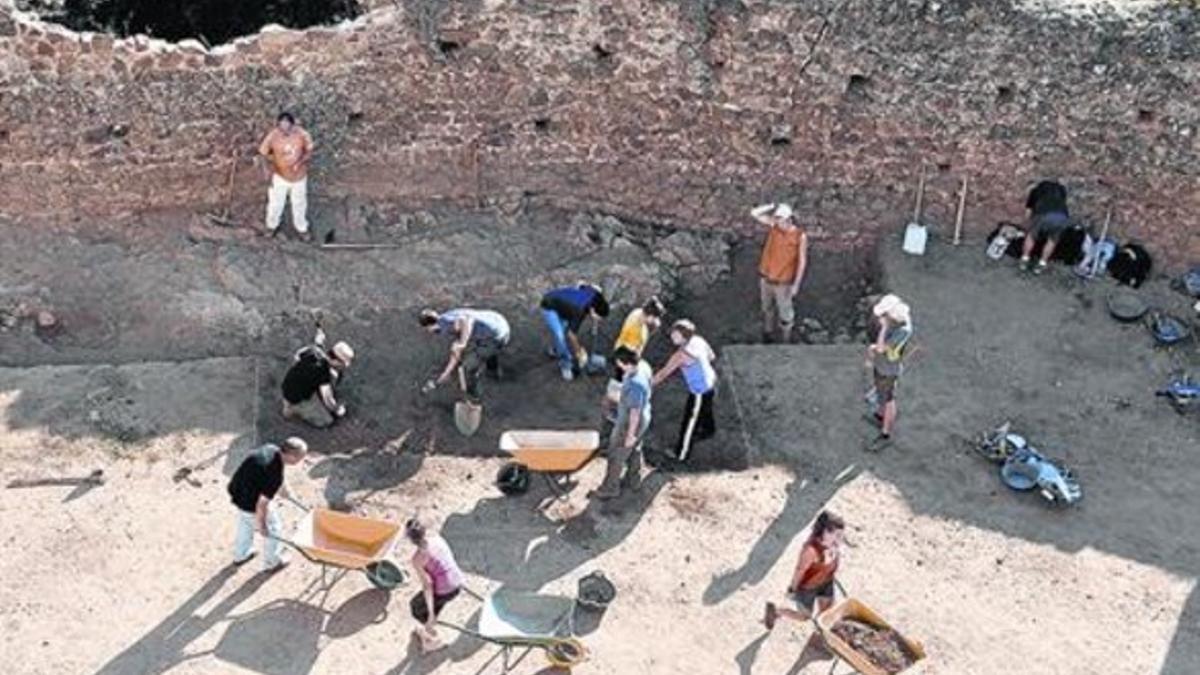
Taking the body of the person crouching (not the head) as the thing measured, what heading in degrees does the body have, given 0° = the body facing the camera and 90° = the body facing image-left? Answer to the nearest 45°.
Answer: approximately 270°

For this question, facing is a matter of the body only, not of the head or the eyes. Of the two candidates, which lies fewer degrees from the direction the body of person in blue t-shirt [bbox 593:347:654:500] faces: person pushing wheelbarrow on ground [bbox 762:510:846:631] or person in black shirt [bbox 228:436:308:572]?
the person in black shirt

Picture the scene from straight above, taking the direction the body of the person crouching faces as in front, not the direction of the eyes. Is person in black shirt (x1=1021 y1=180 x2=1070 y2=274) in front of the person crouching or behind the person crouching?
in front

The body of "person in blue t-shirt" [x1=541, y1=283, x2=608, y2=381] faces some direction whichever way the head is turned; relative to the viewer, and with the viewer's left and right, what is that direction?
facing to the right of the viewer

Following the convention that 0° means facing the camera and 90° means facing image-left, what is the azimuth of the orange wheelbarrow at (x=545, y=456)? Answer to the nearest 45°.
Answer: approximately 90°

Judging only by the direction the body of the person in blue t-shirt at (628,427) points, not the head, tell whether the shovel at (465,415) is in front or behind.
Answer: in front

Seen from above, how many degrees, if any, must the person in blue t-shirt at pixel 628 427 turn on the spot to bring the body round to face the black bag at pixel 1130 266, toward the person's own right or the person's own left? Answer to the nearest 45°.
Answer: approximately 135° to the person's own right

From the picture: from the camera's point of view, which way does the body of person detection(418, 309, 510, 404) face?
to the viewer's left
